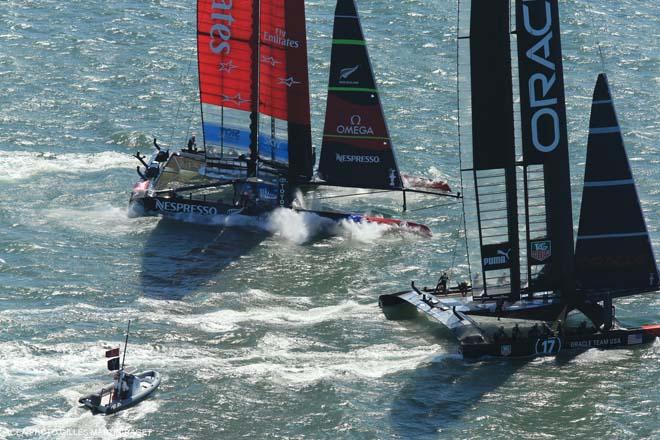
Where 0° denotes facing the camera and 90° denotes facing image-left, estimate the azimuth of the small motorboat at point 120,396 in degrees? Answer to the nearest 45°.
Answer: approximately 225°
